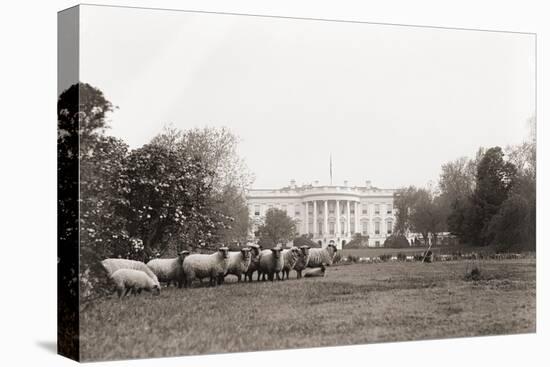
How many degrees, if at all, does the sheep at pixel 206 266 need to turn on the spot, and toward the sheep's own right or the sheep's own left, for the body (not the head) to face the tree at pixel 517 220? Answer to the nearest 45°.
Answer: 0° — it already faces it

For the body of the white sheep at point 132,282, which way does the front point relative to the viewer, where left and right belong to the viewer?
facing to the right of the viewer

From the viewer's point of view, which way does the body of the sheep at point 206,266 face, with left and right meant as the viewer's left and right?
facing to the right of the viewer

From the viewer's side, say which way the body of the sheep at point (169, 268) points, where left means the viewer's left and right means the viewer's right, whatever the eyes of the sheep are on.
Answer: facing to the right of the viewer
